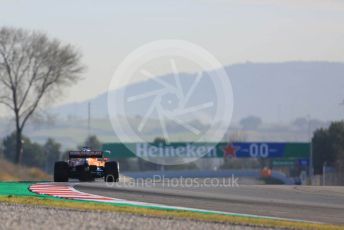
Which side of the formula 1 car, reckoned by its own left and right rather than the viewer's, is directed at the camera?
back
